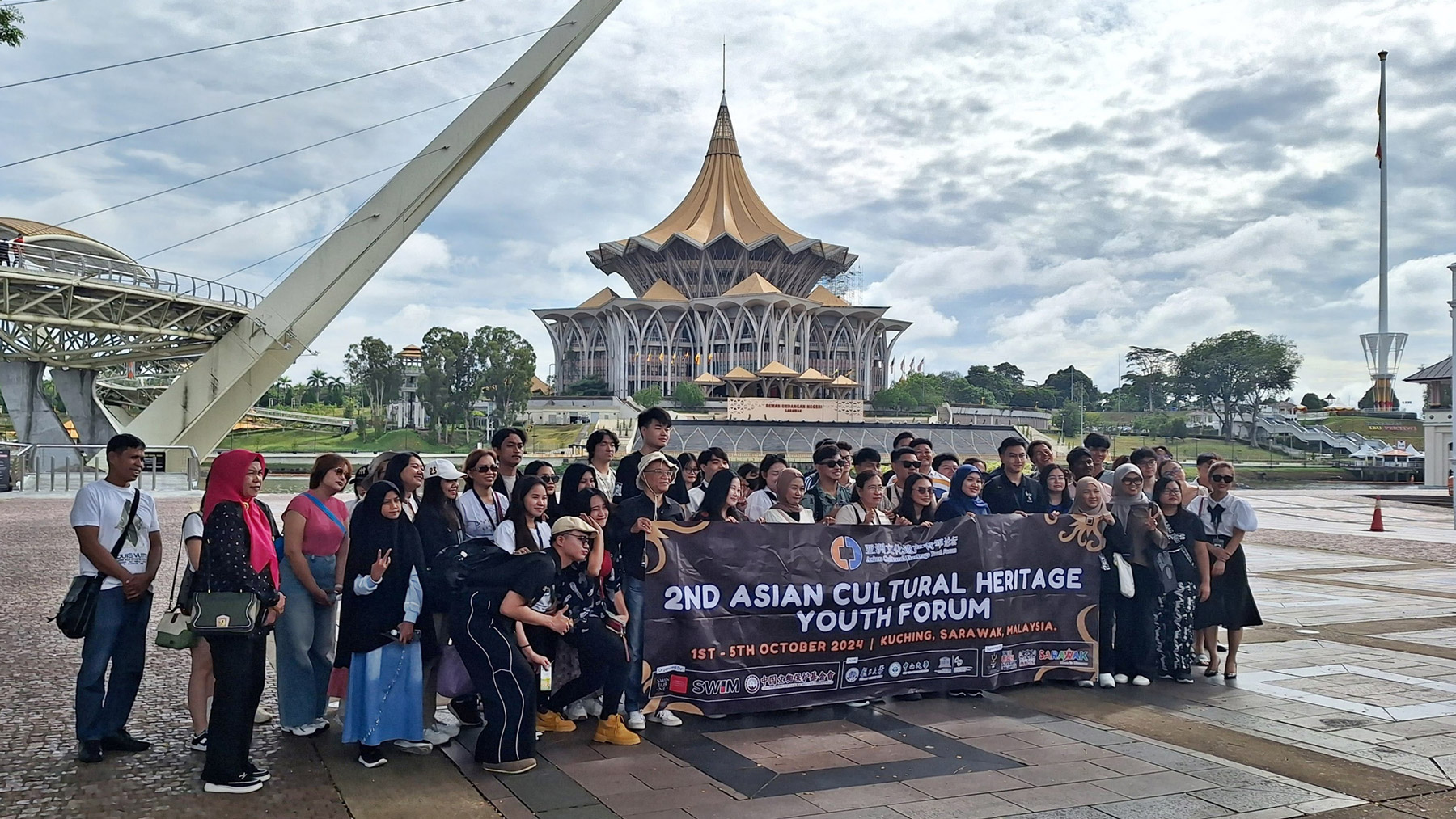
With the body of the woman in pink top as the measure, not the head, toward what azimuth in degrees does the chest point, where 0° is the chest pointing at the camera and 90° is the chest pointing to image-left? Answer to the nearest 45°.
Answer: approximately 315°

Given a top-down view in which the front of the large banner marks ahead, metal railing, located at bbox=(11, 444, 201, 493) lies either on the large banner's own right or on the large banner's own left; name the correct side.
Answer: on the large banner's own right

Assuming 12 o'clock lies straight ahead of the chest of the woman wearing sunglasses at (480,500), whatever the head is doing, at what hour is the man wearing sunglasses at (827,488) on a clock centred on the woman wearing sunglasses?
The man wearing sunglasses is roughly at 10 o'clock from the woman wearing sunglasses.

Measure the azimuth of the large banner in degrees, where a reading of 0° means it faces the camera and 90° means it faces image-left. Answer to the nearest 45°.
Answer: approximately 0°

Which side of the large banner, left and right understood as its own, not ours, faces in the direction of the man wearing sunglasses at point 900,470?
back

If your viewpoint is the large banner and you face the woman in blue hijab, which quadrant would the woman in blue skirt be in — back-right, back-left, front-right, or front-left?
back-left

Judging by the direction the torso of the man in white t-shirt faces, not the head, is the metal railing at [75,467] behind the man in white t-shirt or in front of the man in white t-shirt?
behind

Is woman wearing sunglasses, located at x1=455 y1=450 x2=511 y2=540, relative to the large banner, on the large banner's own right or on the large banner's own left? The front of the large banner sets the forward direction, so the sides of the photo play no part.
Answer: on the large banner's own right
